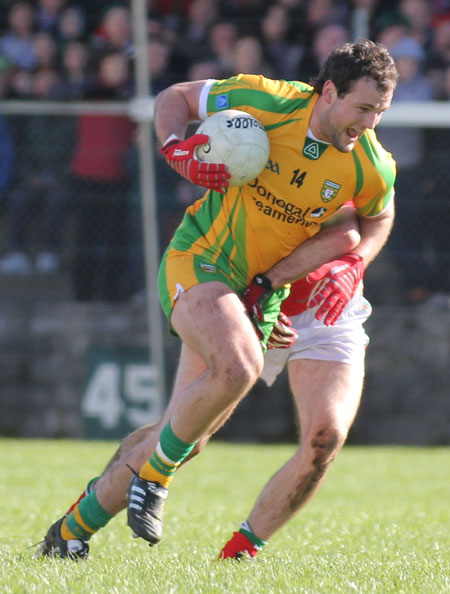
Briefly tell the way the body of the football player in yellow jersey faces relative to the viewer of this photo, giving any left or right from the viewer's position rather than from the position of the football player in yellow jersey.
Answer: facing the viewer and to the right of the viewer

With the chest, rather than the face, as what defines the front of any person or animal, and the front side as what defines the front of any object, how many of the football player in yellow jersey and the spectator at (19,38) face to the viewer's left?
0

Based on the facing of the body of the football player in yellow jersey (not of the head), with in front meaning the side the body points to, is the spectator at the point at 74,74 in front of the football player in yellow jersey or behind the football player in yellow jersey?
behind

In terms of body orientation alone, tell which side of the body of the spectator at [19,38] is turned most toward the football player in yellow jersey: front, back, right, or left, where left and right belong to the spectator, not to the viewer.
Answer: front

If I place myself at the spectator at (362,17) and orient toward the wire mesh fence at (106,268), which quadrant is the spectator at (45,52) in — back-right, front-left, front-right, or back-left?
front-right

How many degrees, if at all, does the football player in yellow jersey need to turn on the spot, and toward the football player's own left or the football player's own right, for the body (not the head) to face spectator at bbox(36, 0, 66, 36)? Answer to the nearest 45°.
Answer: approximately 135° to the football player's own left

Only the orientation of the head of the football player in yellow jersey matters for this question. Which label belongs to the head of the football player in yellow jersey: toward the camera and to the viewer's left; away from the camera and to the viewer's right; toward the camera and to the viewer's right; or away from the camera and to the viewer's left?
toward the camera and to the viewer's right

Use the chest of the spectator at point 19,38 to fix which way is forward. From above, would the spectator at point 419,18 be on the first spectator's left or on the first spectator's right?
on the first spectator's left

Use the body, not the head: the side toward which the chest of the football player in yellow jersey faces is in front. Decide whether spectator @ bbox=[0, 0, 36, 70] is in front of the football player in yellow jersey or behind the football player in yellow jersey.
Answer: behind

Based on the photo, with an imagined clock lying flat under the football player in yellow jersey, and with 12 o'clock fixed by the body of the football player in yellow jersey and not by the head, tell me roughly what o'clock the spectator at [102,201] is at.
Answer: The spectator is roughly at 7 o'clock from the football player in yellow jersey.

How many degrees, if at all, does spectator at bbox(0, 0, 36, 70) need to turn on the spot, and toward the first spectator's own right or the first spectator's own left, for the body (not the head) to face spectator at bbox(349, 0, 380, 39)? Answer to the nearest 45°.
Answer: approximately 90° to the first spectator's own left

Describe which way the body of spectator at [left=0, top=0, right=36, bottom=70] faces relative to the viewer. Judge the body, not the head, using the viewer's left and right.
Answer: facing the viewer
